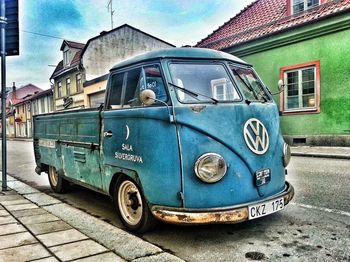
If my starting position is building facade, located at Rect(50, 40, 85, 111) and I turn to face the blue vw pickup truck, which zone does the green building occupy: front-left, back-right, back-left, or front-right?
front-left

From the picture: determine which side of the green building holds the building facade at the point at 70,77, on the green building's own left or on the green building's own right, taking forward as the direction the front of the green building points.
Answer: on the green building's own right

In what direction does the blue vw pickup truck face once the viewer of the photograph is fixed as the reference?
facing the viewer and to the right of the viewer

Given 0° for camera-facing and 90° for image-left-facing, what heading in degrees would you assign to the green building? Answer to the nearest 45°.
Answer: approximately 45°

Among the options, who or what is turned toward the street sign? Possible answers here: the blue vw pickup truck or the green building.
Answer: the green building

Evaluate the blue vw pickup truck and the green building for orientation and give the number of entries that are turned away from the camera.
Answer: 0

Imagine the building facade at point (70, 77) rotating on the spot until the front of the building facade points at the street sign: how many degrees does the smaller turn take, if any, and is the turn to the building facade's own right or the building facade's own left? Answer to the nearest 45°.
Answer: approximately 45° to the building facade's own left

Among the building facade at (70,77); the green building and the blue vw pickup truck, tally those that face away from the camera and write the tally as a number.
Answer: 0

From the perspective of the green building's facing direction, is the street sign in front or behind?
in front

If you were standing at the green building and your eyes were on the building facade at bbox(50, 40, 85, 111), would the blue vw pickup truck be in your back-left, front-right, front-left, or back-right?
back-left

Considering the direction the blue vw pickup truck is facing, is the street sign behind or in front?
behind
